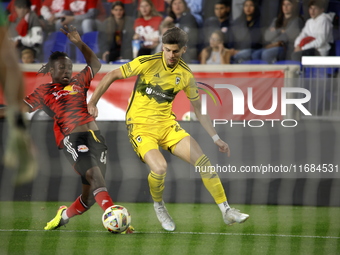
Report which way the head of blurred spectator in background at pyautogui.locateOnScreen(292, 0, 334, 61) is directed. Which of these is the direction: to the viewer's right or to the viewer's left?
to the viewer's left

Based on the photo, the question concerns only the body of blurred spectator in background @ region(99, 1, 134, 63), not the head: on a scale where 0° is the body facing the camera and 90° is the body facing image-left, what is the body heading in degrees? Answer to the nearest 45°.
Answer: approximately 0°

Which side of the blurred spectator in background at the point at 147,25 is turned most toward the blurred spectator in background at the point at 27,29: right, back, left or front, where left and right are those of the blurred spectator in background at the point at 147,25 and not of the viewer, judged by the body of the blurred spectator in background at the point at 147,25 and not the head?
right

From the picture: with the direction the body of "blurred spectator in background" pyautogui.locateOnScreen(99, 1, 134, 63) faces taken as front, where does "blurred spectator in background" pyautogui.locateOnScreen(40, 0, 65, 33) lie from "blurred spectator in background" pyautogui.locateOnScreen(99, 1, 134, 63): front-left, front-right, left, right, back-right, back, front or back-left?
back-right

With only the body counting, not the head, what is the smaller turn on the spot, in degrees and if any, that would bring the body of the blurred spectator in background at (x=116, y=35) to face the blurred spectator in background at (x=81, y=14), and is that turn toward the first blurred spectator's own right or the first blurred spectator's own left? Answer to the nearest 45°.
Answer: approximately 135° to the first blurred spectator's own right

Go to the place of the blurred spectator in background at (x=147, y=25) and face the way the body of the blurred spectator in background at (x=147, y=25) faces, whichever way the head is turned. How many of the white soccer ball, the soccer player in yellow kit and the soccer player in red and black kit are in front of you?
3

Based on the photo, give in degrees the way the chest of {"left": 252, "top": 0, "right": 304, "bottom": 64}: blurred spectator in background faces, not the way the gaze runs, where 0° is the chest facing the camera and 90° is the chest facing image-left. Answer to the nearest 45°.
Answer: approximately 45°

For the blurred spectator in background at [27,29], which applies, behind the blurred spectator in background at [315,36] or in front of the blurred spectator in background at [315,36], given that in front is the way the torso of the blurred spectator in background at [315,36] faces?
in front

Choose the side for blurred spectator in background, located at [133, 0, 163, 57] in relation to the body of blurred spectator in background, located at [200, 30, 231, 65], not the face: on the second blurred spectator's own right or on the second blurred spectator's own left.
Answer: on the second blurred spectator's own right

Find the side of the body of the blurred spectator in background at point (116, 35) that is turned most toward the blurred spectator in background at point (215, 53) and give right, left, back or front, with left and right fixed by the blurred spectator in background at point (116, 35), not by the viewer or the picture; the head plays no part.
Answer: left

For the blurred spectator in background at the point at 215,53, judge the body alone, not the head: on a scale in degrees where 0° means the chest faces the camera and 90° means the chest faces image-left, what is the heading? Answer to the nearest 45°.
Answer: approximately 0°
